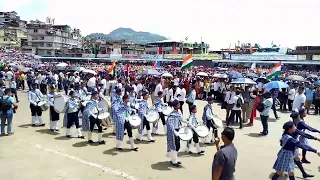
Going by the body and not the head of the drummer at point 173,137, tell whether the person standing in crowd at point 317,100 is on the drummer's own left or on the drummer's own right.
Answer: on the drummer's own left

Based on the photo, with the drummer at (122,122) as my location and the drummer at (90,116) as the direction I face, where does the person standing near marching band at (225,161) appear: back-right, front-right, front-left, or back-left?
back-left

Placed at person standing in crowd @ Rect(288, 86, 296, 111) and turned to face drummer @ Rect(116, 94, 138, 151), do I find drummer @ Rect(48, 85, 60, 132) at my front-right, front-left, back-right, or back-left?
front-right

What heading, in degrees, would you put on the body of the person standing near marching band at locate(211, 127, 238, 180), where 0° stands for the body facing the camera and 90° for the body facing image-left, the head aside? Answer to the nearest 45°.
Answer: approximately 135°
